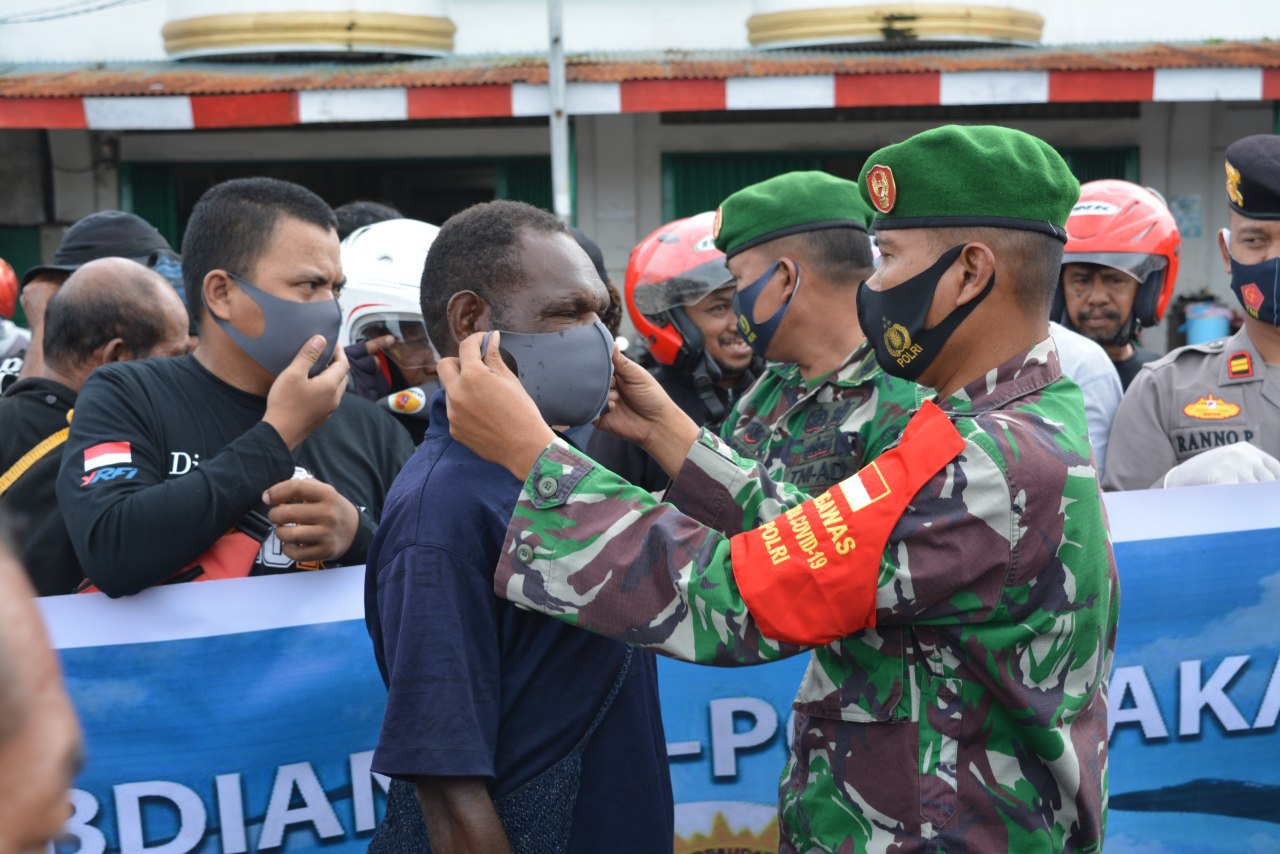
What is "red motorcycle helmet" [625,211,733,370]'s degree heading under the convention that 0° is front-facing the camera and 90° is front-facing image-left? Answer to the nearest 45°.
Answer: approximately 315°

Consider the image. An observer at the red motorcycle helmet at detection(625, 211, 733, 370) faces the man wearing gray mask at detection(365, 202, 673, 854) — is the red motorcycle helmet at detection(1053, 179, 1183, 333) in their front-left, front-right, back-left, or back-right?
back-left

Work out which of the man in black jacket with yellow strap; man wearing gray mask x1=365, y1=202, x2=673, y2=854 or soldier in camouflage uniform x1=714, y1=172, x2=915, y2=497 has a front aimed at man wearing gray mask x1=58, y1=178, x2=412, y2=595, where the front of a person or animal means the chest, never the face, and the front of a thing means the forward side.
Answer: the soldier in camouflage uniform

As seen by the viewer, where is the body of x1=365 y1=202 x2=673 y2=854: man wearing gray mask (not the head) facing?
to the viewer's right

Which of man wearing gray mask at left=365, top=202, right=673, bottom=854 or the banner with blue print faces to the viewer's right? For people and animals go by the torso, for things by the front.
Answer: the man wearing gray mask

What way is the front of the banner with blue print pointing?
toward the camera

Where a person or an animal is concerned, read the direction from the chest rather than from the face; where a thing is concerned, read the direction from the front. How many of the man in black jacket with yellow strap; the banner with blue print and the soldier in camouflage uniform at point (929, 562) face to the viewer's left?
1

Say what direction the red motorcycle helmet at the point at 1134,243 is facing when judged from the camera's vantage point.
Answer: facing the viewer and to the left of the viewer

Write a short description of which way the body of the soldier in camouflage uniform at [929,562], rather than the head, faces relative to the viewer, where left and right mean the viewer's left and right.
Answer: facing to the left of the viewer

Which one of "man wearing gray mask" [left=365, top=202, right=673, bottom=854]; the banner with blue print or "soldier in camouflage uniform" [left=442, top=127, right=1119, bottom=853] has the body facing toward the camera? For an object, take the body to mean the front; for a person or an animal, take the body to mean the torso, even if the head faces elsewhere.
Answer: the banner with blue print
